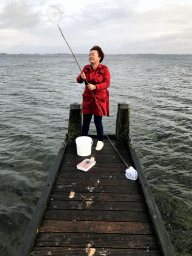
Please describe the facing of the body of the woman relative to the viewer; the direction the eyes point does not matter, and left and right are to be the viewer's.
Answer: facing the viewer and to the left of the viewer
